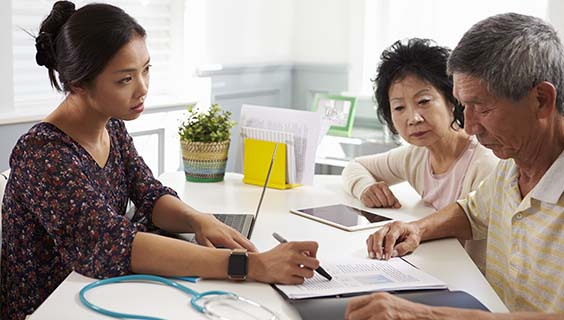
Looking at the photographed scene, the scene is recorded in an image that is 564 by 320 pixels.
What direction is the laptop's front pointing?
to the viewer's left

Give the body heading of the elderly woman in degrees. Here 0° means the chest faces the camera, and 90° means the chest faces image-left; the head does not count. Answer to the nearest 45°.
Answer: approximately 45°

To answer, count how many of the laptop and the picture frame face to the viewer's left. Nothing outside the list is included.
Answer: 1

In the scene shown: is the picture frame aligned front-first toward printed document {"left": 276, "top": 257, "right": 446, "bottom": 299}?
yes

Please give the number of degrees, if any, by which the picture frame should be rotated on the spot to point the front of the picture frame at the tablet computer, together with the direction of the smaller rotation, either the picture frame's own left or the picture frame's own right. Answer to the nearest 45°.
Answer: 0° — it already faces it

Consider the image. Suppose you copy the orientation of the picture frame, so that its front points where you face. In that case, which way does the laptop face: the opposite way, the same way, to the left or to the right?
to the right

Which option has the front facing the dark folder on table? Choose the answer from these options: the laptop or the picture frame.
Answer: the picture frame

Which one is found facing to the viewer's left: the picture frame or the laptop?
the laptop

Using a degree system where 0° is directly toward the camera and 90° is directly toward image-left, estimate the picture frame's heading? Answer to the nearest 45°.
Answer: approximately 0°
